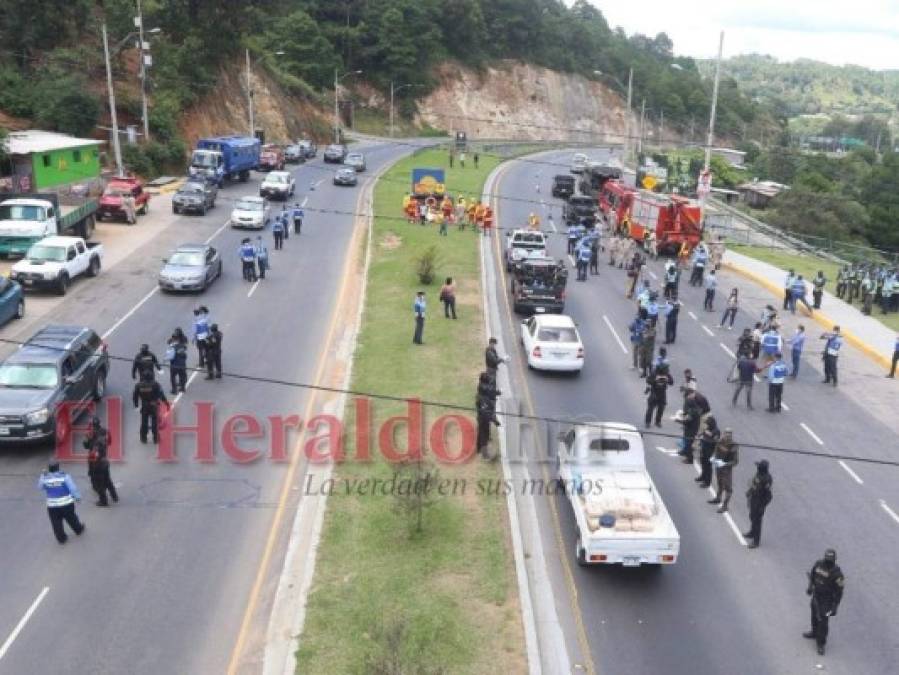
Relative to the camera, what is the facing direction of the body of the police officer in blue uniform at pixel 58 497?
away from the camera

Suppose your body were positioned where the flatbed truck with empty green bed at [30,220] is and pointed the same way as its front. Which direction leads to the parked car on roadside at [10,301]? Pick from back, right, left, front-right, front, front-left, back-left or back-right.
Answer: front-left

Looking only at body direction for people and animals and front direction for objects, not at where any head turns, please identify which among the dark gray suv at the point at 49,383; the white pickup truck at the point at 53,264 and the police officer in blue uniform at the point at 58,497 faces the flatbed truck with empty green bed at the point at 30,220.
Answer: the police officer in blue uniform

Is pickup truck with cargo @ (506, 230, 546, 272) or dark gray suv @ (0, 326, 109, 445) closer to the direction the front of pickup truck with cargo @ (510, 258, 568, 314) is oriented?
the pickup truck with cargo

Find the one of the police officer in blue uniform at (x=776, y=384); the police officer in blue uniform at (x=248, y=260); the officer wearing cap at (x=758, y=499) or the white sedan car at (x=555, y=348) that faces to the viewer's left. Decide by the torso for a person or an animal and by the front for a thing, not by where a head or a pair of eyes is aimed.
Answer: the officer wearing cap

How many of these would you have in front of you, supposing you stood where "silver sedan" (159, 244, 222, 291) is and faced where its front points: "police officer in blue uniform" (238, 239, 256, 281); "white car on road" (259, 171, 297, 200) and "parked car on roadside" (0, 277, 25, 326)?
1

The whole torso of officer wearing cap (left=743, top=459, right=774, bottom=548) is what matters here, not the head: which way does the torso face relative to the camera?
to the viewer's left

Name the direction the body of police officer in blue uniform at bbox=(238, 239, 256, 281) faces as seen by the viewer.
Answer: away from the camera

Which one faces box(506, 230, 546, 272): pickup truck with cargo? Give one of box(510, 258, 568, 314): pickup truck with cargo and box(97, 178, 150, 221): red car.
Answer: box(510, 258, 568, 314): pickup truck with cargo
